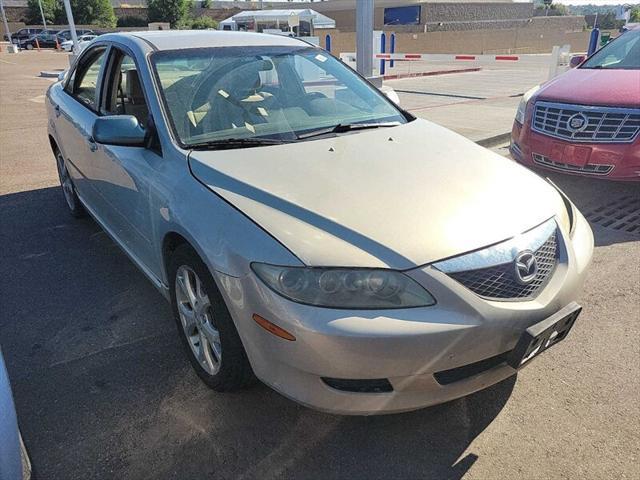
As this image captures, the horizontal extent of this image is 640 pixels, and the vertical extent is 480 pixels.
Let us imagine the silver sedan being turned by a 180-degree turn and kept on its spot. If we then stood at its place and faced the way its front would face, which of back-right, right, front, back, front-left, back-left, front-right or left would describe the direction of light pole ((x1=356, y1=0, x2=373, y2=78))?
front-right

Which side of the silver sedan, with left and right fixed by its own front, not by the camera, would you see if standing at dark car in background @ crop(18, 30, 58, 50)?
back

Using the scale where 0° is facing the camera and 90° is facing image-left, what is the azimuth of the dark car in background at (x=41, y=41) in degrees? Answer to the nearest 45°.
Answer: approximately 45°

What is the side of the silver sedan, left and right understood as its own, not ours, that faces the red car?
left

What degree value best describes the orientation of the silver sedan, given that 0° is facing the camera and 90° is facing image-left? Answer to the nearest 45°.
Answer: approximately 315°

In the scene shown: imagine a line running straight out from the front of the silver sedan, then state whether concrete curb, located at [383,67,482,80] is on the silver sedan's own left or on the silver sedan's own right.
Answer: on the silver sedan's own left

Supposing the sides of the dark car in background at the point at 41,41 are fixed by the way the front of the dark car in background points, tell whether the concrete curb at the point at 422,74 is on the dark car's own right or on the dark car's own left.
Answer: on the dark car's own left
